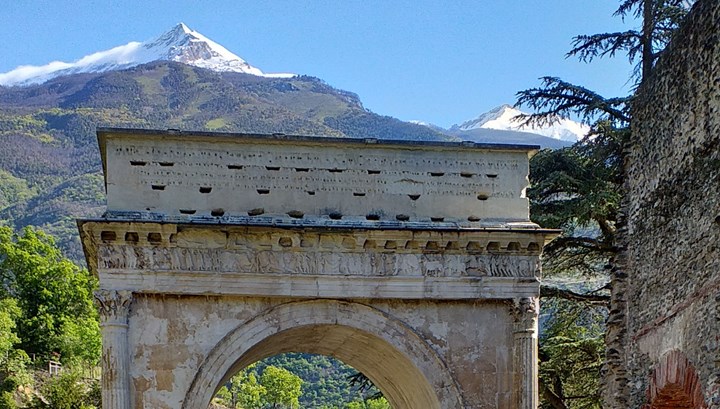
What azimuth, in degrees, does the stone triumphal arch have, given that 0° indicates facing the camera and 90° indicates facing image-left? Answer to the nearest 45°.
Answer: approximately 0°

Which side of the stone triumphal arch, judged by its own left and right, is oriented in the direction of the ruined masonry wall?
left

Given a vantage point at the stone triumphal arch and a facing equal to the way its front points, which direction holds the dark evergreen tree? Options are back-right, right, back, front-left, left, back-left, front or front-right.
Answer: back-left
